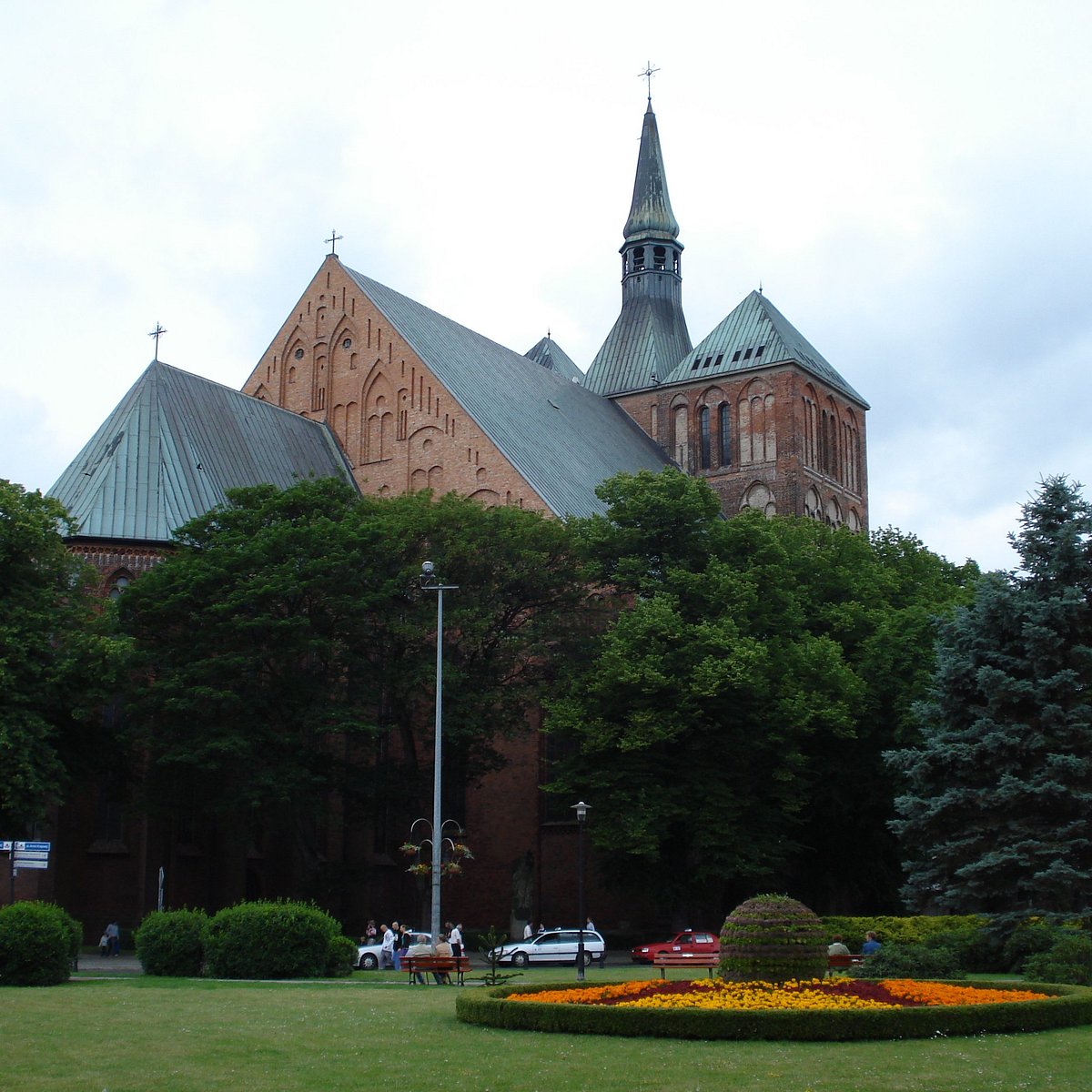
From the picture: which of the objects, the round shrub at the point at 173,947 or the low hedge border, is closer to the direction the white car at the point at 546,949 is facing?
the round shrub

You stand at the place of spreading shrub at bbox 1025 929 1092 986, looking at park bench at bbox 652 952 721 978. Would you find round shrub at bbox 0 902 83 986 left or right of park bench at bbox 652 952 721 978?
left

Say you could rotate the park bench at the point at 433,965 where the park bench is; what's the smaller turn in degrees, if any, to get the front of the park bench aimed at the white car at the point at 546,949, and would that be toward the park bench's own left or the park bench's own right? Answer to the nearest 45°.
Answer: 0° — it already faces it

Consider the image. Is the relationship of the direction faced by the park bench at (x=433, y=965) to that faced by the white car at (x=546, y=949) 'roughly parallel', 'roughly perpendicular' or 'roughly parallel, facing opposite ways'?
roughly perpendicular

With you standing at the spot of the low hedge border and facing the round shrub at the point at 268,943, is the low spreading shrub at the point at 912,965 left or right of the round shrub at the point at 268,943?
right

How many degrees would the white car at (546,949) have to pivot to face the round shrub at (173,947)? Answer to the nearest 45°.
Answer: approximately 45° to its left

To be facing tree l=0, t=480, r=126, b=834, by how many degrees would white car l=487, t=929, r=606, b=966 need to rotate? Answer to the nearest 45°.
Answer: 0° — it already faces it

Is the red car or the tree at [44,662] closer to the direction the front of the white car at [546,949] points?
the tree

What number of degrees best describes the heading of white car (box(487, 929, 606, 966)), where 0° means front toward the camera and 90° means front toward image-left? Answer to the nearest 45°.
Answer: approximately 90°

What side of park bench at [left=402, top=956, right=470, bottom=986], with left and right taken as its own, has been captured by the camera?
back
